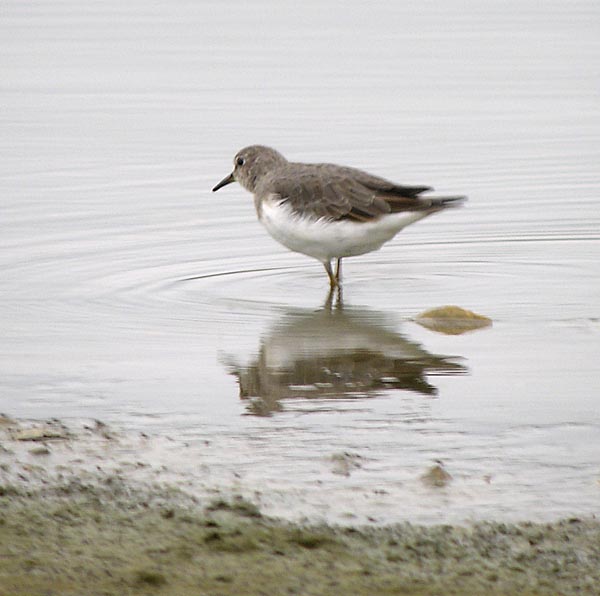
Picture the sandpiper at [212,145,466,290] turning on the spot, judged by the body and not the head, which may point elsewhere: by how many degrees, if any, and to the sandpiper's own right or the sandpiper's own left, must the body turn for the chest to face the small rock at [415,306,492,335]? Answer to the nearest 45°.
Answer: approximately 135° to the sandpiper's own left

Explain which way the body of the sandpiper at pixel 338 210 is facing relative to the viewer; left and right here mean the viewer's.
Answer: facing to the left of the viewer

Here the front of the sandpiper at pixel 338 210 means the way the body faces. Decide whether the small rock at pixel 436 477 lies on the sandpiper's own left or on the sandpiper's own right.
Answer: on the sandpiper's own left

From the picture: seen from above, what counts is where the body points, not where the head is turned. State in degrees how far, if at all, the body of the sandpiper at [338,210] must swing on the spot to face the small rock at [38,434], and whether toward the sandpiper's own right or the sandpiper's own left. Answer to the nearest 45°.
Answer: approximately 90° to the sandpiper's own left
